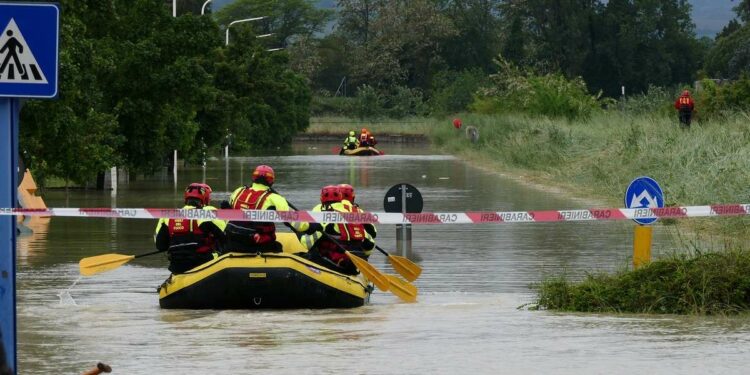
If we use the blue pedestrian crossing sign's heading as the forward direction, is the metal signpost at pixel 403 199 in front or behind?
behind

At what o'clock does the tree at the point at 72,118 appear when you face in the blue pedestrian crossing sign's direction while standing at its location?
The tree is roughly at 6 o'clock from the blue pedestrian crossing sign.

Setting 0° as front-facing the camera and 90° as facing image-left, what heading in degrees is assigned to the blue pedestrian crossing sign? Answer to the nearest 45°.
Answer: approximately 0°
